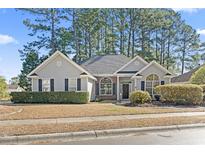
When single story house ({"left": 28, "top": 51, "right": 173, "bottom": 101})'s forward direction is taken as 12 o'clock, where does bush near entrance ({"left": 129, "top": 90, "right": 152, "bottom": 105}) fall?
The bush near entrance is roughly at 11 o'clock from the single story house.

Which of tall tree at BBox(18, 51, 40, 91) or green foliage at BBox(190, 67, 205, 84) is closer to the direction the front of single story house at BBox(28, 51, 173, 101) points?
the tall tree

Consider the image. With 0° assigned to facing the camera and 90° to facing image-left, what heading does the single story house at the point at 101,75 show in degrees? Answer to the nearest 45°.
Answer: approximately 0°

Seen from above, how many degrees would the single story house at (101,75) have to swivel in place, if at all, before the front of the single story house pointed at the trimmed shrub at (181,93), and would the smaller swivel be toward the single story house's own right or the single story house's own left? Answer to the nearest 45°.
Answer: approximately 45° to the single story house's own left

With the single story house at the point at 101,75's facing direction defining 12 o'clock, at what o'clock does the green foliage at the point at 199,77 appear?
The green foliage is roughly at 9 o'clock from the single story house.
